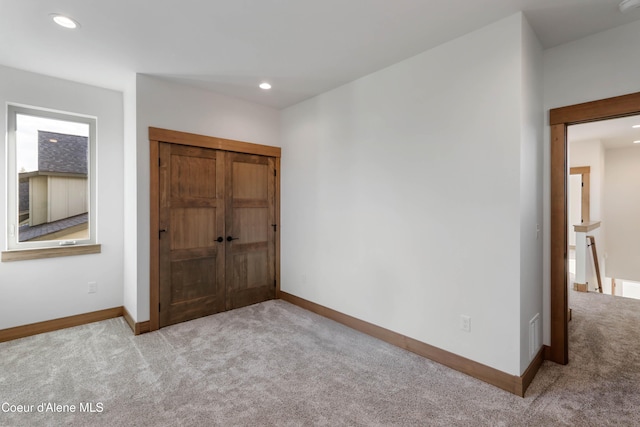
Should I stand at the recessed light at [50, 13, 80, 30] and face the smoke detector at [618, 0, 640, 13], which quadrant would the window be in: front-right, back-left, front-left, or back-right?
back-left

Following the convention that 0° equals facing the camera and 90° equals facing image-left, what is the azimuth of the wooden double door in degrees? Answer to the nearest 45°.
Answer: approximately 315°

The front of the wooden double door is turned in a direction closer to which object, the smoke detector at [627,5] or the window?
the smoke detector

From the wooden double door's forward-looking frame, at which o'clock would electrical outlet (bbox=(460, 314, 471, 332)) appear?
The electrical outlet is roughly at 12 o'clock from the wooden double door.

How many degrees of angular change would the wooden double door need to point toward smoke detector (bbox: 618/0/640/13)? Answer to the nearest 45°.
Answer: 0° — it already faces it
